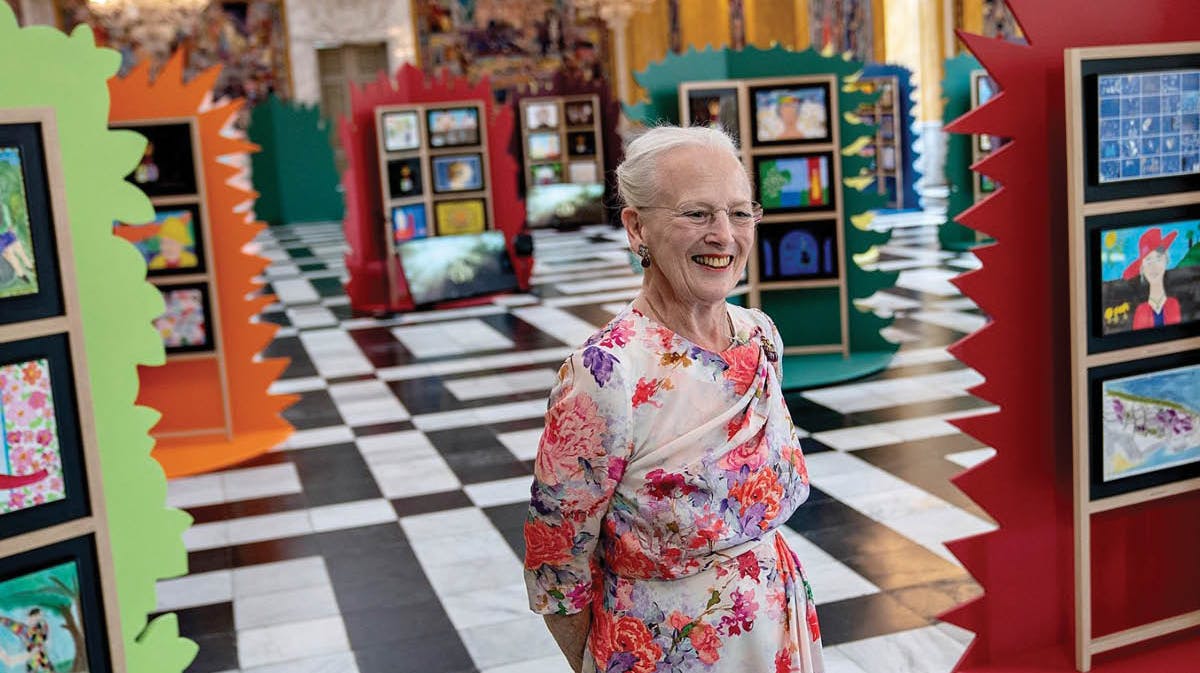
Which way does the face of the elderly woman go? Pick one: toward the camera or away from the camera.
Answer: toward the camera

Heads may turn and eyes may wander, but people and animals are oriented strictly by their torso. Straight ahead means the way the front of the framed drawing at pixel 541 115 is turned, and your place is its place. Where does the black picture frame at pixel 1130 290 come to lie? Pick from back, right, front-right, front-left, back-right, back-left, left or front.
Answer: front

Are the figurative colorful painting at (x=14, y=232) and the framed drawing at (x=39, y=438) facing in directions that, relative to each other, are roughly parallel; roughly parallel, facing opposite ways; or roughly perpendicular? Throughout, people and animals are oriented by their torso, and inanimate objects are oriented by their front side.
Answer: roughly parallel

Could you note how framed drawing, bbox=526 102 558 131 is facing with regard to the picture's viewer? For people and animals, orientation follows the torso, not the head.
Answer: facing the viewer

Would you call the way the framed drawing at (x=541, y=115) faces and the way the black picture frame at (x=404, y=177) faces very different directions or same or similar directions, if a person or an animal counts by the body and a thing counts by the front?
same or similar directions

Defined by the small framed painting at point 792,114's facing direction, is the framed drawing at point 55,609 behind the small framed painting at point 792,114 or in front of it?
in front

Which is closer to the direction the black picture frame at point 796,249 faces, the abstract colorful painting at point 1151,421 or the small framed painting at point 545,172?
the abstract colorful painting

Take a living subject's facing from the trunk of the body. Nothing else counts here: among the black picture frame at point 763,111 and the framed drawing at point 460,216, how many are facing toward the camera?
2

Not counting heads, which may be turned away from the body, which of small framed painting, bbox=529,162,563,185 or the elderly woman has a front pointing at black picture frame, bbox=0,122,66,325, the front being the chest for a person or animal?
the small framed painting

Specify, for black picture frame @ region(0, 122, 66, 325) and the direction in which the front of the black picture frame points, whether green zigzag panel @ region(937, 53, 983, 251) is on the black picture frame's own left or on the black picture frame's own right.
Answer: on the black picture frame's own left

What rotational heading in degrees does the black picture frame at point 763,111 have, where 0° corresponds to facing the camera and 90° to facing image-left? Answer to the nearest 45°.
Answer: approximately 0°

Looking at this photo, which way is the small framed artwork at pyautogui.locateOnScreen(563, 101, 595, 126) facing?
toward the camera

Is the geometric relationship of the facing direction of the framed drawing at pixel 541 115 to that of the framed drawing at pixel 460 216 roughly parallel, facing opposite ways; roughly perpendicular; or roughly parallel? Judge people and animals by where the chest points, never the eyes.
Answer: roughly parallel

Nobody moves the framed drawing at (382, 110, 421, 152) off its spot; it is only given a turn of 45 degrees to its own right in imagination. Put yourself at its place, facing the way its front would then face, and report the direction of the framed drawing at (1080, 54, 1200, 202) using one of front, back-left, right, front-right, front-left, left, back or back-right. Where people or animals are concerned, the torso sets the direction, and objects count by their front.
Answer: front-left

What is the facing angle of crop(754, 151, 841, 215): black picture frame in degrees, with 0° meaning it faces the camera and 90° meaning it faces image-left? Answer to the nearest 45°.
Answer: approximately 0°

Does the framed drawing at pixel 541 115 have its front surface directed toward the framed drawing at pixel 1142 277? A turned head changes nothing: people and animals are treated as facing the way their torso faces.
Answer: yes
